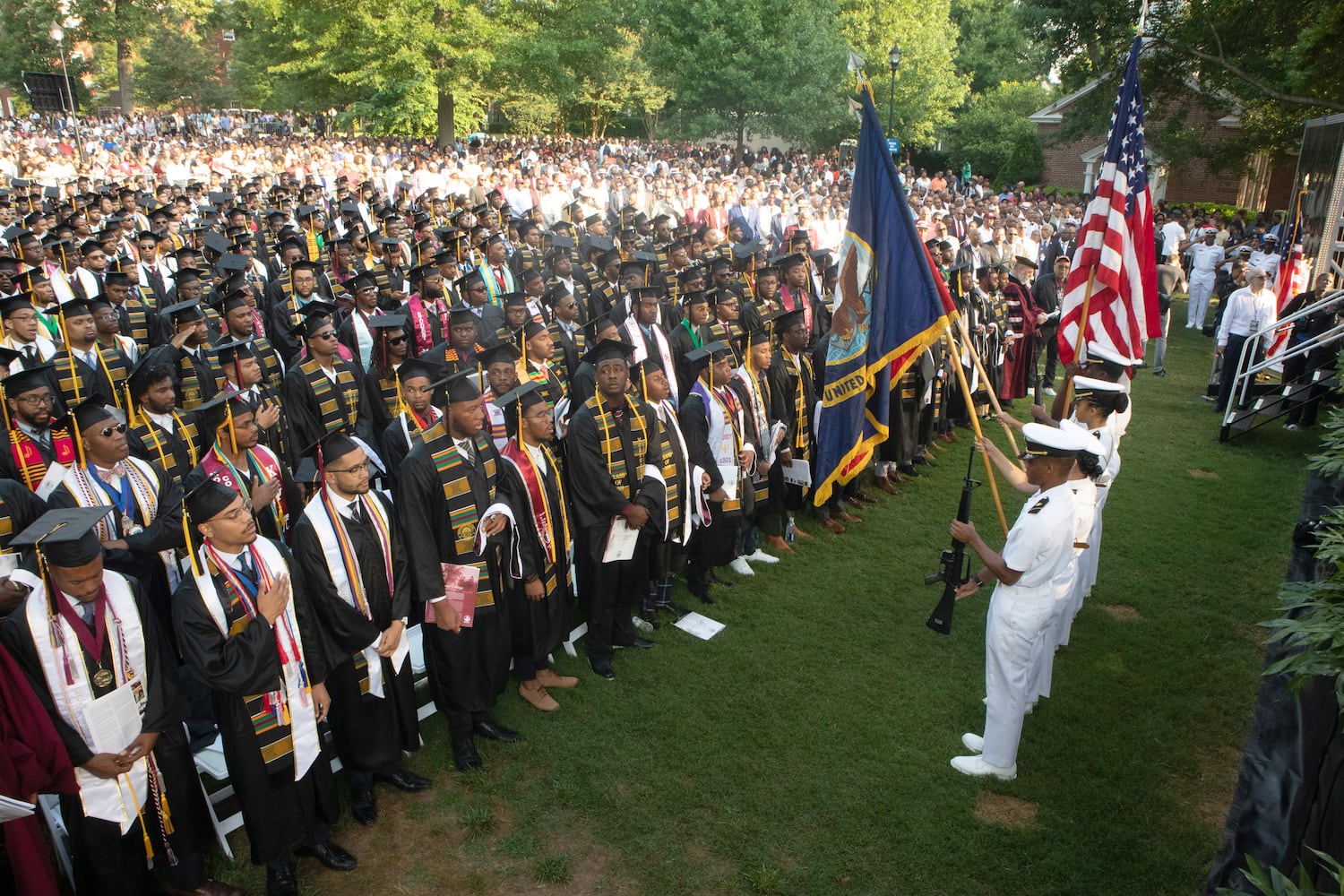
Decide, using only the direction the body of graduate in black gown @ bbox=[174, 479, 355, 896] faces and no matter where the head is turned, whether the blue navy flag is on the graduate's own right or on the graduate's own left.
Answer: on the graduate's own left

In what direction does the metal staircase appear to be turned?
to the viewer's left

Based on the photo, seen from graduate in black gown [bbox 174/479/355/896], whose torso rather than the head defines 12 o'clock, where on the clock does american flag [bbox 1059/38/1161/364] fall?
The american flag is roughly at 10 o'clock from the graduate in black gown.

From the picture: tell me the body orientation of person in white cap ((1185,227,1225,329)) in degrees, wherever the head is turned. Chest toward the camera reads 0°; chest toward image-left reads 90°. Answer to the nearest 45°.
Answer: approximately 0°

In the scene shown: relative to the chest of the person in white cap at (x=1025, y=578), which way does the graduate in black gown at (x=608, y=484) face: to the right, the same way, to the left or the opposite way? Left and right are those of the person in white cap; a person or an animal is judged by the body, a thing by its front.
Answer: the opposite way

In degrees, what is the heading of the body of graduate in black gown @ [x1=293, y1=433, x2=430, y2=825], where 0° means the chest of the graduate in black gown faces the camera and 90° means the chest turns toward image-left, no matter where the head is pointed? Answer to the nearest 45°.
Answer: approximately 315°

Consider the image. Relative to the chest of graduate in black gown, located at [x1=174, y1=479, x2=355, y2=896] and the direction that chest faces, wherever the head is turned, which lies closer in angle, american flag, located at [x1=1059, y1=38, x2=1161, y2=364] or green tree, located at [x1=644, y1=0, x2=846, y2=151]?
the american flag

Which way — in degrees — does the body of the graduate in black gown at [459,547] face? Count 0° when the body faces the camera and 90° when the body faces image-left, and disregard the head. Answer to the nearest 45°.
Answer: approximately 315°

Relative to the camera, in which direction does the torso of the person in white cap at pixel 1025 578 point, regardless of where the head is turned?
to the viewer's left

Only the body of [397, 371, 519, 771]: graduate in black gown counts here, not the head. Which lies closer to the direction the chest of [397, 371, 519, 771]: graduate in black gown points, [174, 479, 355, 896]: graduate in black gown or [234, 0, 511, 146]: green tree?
the graduate in black gown

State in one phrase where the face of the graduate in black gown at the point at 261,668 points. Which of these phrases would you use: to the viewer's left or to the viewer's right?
to the viewer's right

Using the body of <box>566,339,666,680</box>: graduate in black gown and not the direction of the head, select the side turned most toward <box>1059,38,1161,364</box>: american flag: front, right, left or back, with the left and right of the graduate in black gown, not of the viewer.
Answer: left

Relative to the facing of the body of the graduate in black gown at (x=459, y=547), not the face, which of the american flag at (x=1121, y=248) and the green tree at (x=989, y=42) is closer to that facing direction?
the american flag
